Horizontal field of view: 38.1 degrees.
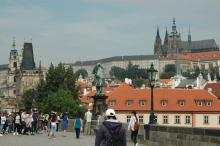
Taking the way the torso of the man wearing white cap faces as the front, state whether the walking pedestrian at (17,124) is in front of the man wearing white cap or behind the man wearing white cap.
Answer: in front

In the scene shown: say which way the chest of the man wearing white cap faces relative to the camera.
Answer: away from the camera
